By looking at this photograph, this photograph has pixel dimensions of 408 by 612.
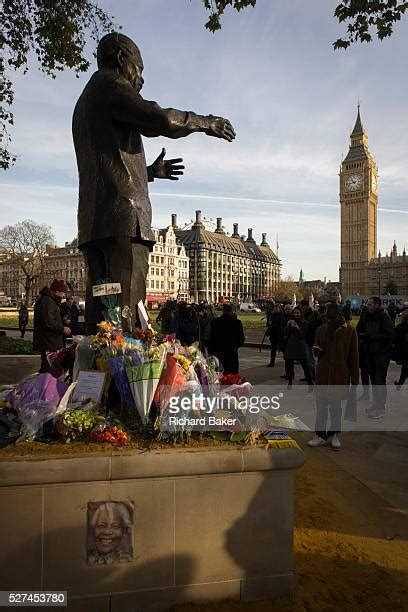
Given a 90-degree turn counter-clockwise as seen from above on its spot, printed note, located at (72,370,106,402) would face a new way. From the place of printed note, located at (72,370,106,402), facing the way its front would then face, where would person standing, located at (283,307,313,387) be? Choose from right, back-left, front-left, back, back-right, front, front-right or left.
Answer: front-left

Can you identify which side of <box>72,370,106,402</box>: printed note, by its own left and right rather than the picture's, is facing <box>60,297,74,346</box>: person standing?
back

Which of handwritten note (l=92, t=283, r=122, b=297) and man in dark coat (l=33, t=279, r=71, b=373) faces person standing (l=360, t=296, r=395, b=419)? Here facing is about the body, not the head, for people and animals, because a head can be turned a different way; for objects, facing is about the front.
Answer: the man in dark coat

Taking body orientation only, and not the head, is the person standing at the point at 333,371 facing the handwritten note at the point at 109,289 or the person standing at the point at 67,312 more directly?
the handwritten note

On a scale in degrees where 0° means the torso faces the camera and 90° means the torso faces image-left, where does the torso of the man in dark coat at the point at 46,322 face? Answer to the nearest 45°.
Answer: approximately 270°

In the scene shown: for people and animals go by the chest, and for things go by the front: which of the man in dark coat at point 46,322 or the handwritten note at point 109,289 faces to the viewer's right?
the man in dark coat

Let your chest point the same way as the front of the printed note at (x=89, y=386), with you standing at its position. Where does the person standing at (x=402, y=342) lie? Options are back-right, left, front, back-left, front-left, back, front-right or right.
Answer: back-left

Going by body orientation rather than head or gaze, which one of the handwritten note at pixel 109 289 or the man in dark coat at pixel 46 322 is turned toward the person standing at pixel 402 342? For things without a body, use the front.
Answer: the man in dark coat

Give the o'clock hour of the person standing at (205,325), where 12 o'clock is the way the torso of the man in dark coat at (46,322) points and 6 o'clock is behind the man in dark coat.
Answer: The person standing is roughly at 10 o'clock from the man in dark coat.

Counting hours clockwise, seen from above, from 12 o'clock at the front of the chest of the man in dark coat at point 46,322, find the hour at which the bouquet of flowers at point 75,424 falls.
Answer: The bouquet of flowers is roughly at 3 o'clock from the man in dark coat.

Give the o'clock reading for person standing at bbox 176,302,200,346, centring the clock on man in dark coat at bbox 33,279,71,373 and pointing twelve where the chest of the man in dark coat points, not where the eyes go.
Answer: The person standing is roughly at 10 o'clock from the man in dark coat.
